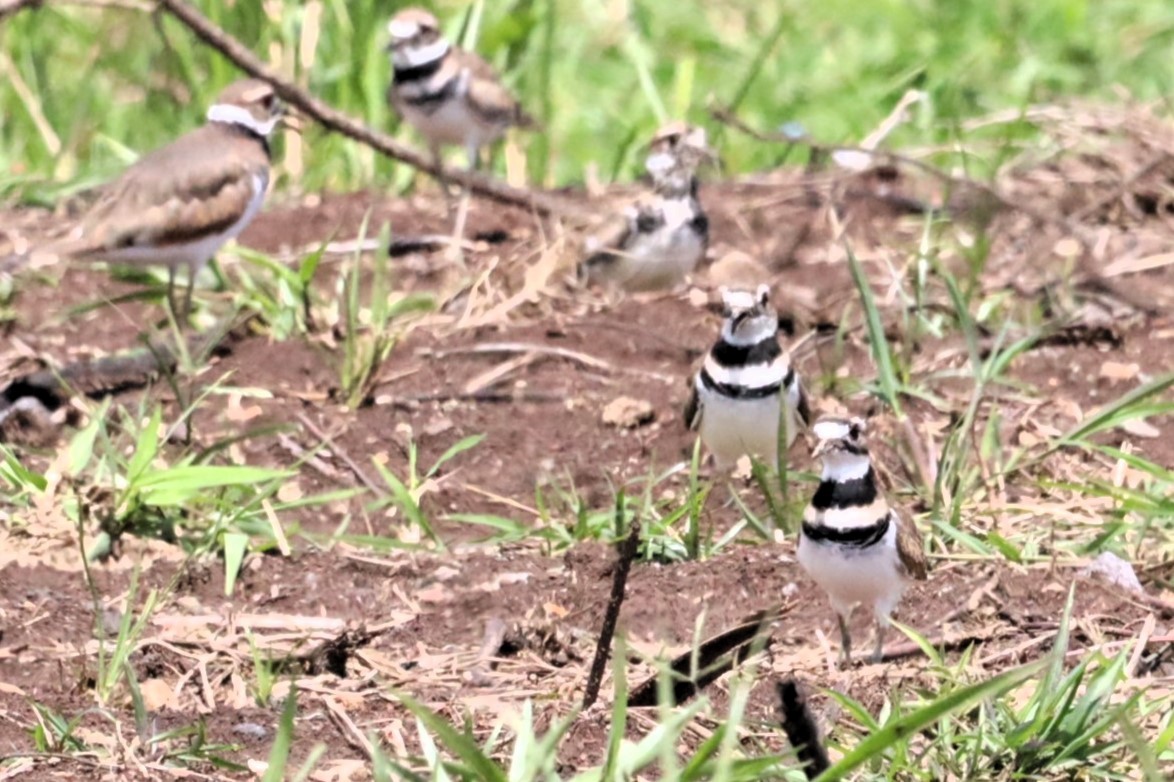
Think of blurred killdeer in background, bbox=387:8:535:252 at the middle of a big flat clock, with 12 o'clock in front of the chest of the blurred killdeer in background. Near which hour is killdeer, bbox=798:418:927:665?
The killdeer is roughly at 10 o'clock from the blurred killdeer in background.

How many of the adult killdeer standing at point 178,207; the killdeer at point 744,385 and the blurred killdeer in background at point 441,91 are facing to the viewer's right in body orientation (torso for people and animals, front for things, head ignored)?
1

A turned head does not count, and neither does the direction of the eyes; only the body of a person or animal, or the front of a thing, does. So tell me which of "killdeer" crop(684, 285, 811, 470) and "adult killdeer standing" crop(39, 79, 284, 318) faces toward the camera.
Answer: the killdeer

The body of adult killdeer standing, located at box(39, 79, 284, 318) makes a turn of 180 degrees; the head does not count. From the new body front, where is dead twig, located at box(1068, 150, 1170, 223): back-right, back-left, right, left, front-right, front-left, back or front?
back

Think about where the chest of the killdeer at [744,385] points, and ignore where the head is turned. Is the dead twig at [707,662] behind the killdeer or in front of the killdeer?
in front

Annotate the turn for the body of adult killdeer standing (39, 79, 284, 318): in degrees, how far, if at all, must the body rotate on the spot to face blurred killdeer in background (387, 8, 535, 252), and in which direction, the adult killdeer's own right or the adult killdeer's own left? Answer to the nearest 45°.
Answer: approximately 45° to the adult killdeer's own left

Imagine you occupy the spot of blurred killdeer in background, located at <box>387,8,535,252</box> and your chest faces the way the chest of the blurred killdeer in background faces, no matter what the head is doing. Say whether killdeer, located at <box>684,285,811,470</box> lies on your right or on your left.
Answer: on your left

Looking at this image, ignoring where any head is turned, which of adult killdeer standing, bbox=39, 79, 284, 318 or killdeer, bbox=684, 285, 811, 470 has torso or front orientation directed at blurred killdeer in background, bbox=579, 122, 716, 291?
the adult killdeer standing

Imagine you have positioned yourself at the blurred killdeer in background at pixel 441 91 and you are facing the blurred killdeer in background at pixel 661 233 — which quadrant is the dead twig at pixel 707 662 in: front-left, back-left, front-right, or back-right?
front-right

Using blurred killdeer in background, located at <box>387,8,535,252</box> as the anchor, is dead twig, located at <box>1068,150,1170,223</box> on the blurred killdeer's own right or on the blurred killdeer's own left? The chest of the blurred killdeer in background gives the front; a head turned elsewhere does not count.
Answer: on the blurred killdeer's own left

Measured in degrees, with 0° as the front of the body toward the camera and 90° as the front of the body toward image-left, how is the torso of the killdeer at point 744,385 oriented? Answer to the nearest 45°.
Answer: approximately 0°

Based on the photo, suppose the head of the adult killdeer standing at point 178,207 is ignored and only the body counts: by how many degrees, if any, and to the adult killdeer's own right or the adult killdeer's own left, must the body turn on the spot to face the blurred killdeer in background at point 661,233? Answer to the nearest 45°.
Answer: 0° — it already faces it

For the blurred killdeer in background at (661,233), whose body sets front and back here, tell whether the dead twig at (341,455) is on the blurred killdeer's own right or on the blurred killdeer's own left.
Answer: on the blurred killdeer's own right

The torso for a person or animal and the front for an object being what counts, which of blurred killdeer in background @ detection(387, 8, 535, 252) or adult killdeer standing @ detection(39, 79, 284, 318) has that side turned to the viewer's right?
the adult killdeer standing

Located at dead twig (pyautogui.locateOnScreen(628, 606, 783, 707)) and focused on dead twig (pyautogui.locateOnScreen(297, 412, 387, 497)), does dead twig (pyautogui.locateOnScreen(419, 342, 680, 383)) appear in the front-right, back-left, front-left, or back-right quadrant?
front-right

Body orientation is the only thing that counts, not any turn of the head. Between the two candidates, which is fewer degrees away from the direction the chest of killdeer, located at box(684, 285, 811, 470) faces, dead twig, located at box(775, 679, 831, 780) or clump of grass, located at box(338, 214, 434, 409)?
the dead twig

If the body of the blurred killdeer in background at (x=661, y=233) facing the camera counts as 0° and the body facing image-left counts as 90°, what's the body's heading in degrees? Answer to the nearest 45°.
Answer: approximately 315°

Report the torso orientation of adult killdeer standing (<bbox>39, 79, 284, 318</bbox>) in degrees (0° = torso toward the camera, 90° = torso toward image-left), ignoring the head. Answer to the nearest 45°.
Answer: approximately 270°

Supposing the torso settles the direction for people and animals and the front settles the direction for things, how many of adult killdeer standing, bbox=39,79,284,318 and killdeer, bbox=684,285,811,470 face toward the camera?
1
